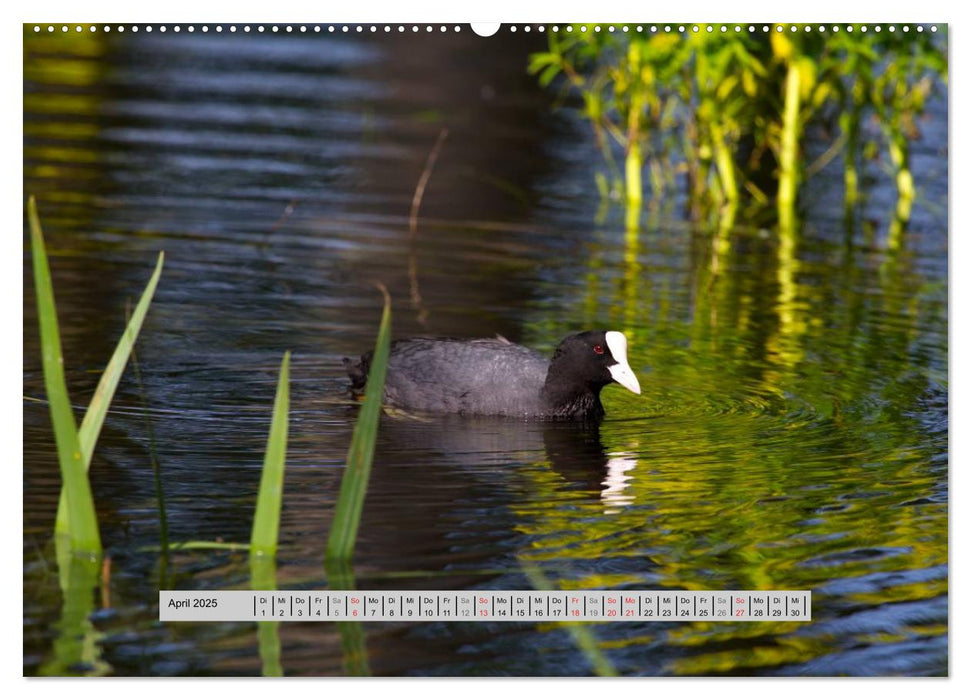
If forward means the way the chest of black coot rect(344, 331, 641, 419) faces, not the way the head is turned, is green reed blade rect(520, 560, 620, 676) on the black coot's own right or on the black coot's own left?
on the black coot's own right

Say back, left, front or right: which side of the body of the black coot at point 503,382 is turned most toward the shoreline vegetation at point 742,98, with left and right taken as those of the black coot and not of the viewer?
left

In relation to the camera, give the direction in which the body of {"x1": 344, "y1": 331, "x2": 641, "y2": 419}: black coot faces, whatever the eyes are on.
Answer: to the viewer's right

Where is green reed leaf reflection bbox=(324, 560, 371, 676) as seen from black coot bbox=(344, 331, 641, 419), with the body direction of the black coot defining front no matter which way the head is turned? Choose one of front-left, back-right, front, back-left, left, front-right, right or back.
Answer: right
